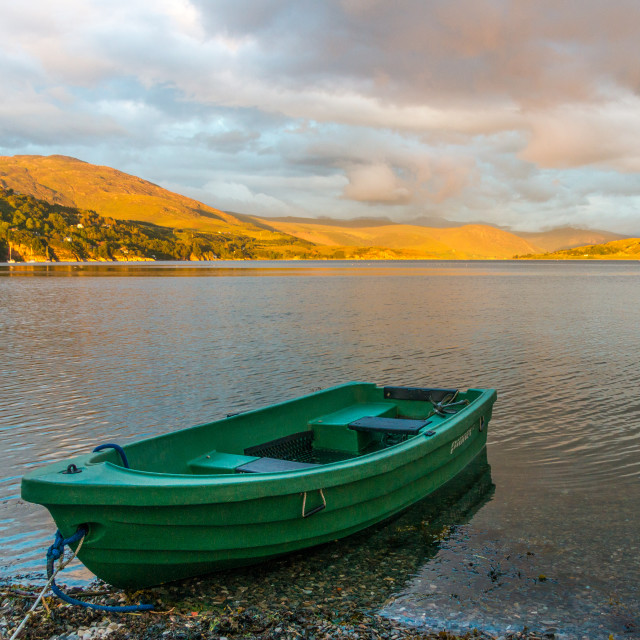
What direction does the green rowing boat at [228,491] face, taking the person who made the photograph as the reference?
facing the viewer and to the left of the viewer
